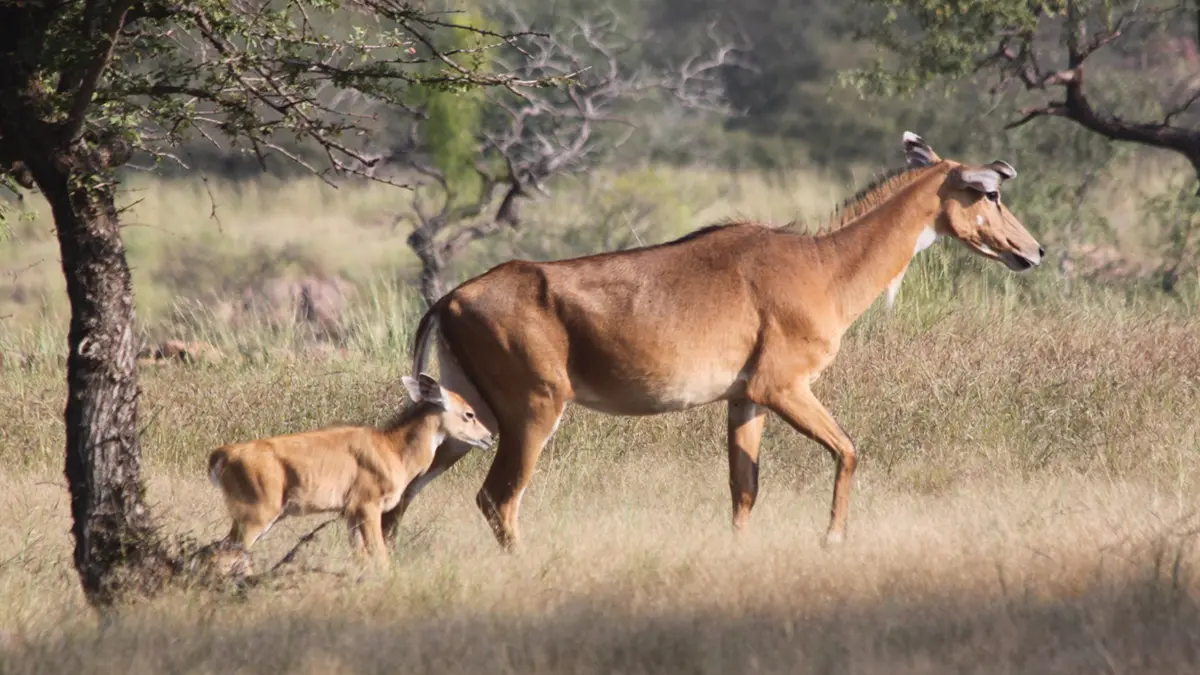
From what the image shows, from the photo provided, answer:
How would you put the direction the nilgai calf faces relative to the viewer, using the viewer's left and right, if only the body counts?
facing to the right of the viewer

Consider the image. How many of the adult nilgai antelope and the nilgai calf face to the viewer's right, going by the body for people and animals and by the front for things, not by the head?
2

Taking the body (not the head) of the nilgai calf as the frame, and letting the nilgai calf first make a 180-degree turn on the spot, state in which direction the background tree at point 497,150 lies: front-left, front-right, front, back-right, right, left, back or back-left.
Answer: right

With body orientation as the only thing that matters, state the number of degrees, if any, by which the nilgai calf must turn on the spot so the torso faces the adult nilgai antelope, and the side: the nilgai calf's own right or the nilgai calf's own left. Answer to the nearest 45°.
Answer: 0° — it already faces it

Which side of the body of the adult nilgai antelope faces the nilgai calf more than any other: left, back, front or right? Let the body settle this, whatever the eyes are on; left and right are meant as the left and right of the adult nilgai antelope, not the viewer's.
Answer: back

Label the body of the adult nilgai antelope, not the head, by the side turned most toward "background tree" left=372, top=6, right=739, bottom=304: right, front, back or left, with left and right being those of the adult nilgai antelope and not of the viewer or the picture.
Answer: left

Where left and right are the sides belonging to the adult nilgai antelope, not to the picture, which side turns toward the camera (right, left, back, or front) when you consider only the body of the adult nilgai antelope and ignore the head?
right
